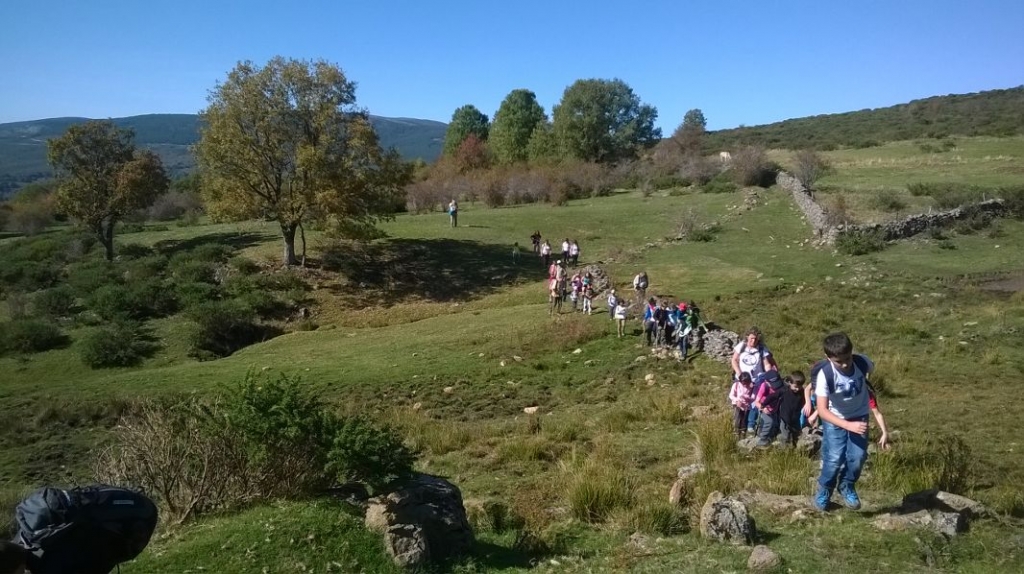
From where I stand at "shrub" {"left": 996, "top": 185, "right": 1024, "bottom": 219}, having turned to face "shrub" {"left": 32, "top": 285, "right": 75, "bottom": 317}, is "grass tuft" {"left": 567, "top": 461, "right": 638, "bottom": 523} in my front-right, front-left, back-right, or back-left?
front-left

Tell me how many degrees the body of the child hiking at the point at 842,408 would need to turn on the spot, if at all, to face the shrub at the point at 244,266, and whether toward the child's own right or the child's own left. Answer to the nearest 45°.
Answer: approximately 135° to the child's own right

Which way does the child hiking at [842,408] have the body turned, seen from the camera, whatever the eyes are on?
toward the camera

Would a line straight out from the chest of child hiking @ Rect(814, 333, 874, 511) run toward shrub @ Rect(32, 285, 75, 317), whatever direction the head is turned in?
no

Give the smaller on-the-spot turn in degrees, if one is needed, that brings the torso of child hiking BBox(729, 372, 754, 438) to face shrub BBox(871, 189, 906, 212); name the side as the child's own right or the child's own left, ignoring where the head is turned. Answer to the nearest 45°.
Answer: approximately 180°

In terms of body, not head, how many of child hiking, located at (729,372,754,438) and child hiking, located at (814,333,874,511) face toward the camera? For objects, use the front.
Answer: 2

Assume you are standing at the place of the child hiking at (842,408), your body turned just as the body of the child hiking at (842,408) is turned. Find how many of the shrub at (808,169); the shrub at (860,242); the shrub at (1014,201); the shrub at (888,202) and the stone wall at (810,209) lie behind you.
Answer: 5

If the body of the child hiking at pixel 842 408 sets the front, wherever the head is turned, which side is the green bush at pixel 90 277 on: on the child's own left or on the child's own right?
on the child's own right

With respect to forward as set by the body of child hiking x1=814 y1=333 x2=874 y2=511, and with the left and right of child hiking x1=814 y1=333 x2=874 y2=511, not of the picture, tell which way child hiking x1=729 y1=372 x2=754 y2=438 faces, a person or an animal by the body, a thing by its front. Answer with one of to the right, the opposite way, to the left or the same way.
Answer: the same way

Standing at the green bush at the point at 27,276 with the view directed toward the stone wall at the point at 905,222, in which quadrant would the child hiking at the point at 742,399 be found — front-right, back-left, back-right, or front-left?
front-right

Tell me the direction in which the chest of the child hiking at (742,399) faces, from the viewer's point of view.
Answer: toward the camera

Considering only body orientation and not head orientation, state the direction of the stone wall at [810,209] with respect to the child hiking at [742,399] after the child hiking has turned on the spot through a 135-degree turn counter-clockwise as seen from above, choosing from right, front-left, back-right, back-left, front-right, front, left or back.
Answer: front-left

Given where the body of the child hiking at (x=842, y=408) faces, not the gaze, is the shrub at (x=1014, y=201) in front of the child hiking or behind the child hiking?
behind
